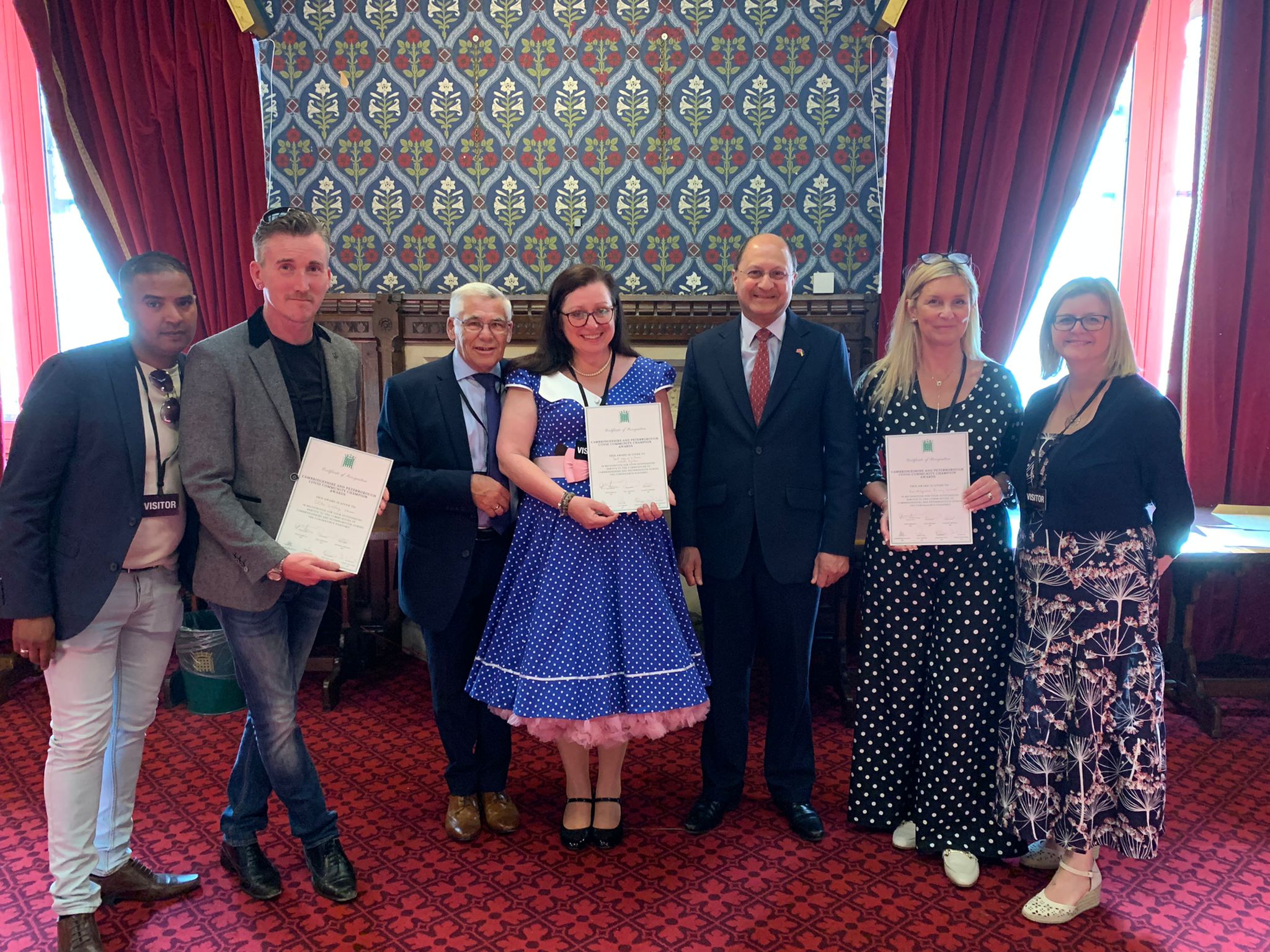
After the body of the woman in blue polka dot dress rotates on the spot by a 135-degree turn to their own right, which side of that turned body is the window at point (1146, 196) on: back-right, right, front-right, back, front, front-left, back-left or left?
right

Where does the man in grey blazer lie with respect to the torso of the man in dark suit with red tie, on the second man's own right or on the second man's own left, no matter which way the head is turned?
on the second man's own right

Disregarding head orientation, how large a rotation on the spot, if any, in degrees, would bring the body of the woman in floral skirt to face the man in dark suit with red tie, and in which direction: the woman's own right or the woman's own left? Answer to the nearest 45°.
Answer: approximately 45° to the woman's own right

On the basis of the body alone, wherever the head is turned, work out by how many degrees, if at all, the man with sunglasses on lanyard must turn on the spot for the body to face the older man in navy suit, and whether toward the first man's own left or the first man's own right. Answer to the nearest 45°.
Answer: approximately 45° to the first man's own left

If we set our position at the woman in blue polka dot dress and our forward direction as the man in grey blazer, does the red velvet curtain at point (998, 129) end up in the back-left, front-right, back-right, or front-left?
back-right

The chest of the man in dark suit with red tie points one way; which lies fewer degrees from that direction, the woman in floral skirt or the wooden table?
the woman in floral skirt

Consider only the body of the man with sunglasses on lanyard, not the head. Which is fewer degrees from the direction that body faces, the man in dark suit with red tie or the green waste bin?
the man in dark suit with red tie

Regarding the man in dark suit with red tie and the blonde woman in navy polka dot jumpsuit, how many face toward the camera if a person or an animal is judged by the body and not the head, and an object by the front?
2
